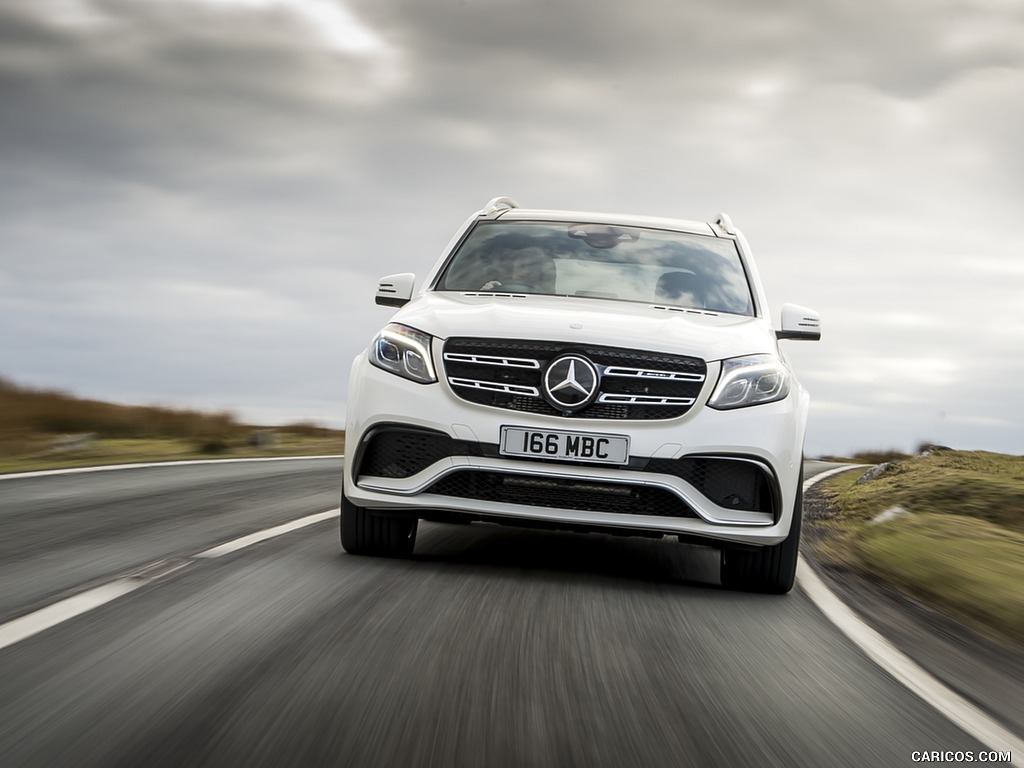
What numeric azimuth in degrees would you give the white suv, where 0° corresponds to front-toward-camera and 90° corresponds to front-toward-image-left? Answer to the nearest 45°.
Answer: approximately 0°
